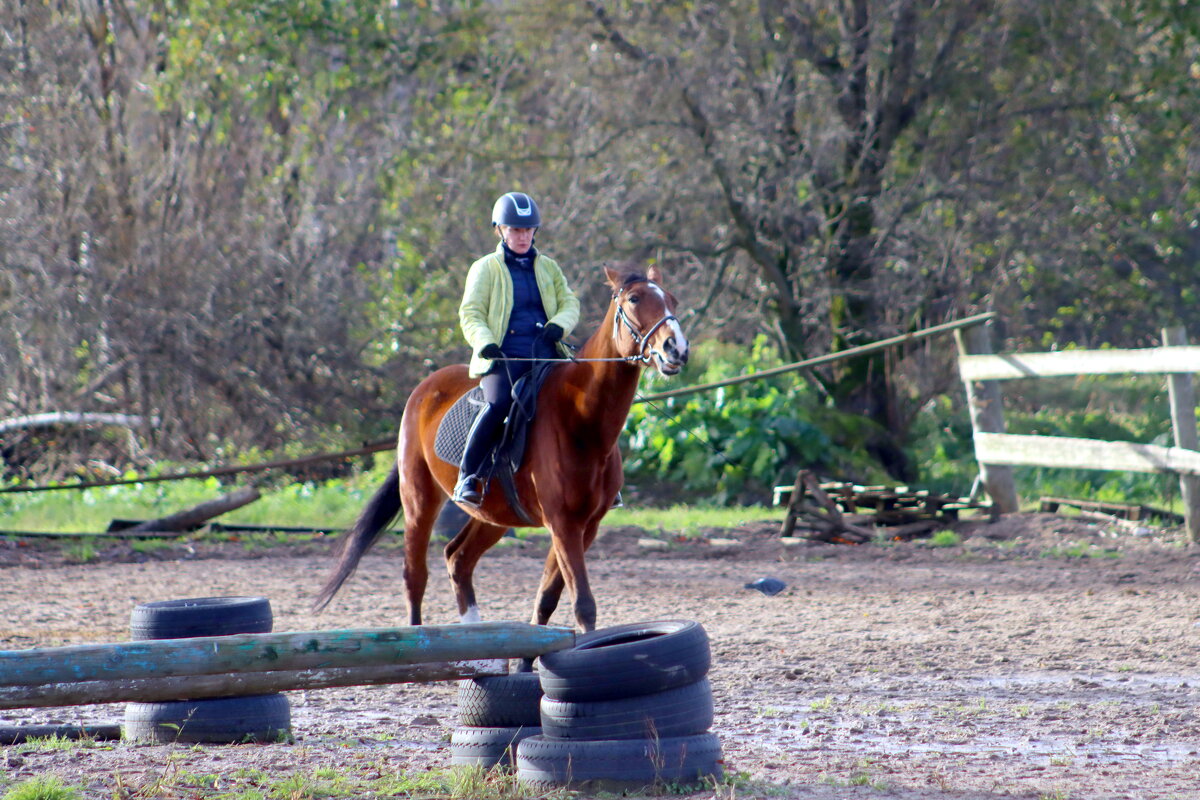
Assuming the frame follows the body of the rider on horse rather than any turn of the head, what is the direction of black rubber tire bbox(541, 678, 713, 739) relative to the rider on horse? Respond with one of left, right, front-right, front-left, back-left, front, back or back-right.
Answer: front-right

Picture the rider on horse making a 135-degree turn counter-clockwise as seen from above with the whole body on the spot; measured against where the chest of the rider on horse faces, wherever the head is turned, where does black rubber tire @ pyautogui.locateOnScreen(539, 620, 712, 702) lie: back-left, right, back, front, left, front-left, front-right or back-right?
back

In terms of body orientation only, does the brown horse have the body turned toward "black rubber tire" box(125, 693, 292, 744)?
no

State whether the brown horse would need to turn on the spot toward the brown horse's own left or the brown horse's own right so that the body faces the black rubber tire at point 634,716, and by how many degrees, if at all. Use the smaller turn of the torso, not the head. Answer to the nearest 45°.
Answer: approximately 45° to the brown horse's own right

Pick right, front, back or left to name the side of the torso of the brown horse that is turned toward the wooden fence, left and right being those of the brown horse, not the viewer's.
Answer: left

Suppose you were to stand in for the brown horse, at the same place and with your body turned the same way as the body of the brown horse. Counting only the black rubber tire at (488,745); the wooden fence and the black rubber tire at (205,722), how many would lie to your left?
1

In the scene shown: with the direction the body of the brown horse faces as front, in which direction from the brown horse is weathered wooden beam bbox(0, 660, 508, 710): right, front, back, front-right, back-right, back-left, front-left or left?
right

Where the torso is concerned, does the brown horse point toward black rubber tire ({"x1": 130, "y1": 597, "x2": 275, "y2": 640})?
no

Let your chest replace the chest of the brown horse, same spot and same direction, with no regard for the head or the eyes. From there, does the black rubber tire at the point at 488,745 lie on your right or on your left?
on your right

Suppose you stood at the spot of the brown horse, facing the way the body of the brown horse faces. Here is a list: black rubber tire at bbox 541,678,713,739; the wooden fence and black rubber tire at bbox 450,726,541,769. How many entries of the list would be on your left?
1

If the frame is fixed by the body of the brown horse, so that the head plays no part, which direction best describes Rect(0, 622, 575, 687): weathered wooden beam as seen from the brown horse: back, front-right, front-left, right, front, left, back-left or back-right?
right

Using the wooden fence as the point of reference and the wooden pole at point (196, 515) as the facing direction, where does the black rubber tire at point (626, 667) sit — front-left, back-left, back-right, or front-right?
front-left

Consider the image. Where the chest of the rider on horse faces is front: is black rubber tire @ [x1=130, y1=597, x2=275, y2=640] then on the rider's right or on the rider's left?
on the rider's right

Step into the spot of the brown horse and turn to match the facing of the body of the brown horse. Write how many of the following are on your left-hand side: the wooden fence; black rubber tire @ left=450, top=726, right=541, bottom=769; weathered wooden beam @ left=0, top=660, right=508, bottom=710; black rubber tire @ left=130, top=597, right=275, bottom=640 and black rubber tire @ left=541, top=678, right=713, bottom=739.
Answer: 1

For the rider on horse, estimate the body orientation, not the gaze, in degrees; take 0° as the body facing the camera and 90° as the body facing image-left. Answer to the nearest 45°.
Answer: approximately 315°

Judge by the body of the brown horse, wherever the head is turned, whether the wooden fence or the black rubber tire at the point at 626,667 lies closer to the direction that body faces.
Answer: the black rubber tire
